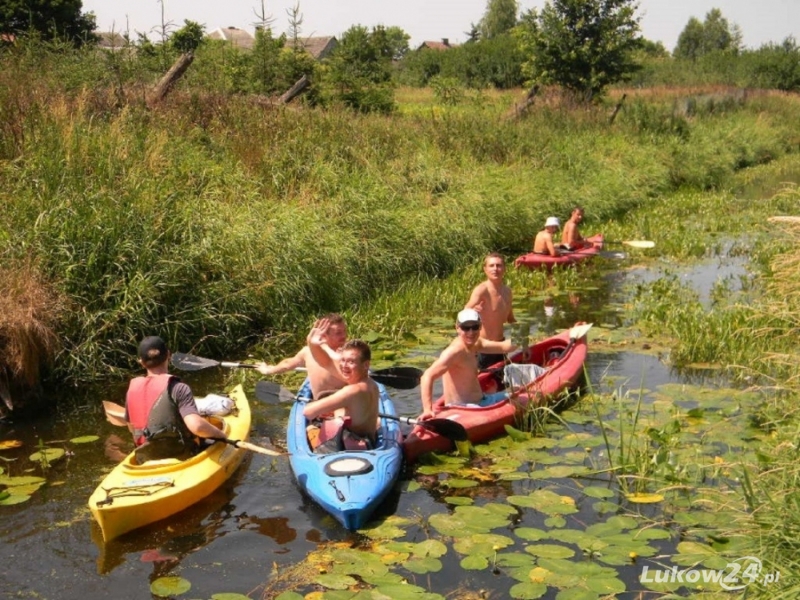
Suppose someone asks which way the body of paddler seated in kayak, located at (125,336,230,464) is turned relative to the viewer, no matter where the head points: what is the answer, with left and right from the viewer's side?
facing away from the viewer and to the right of the viewer

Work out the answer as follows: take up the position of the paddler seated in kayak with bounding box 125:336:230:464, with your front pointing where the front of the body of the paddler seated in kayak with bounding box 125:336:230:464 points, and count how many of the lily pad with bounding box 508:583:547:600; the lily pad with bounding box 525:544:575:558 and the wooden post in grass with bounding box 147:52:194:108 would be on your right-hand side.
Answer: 2

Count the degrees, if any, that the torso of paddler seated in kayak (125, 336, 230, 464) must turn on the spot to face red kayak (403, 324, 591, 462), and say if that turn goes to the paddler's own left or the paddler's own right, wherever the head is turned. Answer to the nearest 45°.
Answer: approximately 45° to the paddler's own right

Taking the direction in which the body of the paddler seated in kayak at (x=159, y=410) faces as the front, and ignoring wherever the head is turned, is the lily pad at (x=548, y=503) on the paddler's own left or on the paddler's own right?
on the paddler's own right

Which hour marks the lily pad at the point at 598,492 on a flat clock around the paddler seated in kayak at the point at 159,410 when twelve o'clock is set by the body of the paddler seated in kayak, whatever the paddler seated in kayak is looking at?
The lily pad is roughly at 2 o'clock from the paddler seated in kayak.

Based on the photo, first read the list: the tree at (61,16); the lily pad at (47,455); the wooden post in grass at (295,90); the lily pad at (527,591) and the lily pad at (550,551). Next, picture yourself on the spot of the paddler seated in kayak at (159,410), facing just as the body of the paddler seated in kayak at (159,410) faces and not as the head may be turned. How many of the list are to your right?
2
